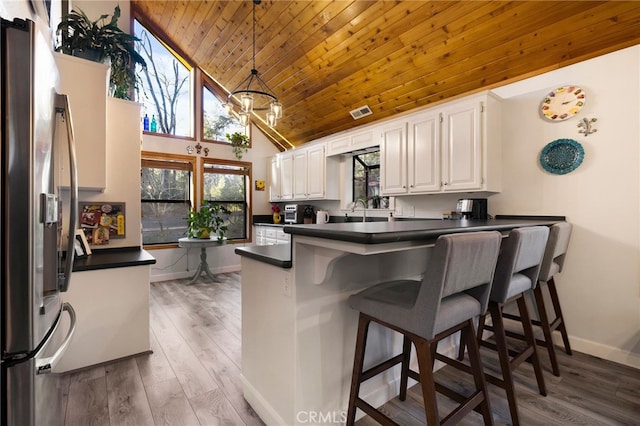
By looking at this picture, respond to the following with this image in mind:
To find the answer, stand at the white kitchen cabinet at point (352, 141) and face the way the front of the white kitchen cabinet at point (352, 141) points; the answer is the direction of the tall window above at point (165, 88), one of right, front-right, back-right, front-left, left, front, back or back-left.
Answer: front-right

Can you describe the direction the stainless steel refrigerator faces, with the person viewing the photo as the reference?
facing to the right of the viewer

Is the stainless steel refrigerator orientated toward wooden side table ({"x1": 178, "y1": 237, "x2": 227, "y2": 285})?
no

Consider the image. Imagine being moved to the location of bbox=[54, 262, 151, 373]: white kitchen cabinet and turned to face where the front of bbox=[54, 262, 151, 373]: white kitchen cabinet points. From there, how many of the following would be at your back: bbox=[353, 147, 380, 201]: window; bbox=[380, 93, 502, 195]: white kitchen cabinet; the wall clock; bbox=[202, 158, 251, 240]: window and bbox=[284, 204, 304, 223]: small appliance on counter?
0

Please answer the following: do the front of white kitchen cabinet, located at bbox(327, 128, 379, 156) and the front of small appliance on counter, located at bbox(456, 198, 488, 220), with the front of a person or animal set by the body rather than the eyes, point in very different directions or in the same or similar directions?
same or similar directions

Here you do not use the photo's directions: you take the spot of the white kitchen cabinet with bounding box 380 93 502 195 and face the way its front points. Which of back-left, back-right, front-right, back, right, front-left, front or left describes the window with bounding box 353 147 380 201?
right

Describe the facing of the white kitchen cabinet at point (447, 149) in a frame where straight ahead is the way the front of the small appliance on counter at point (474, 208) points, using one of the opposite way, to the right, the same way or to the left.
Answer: the same way

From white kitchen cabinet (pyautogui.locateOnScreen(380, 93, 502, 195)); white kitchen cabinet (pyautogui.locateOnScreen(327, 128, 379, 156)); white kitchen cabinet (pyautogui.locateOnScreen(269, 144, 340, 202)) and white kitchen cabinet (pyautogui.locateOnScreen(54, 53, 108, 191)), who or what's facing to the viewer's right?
white kitchen cabinet (pyautogui.locateOnScreen(54, 53, 108, 191))

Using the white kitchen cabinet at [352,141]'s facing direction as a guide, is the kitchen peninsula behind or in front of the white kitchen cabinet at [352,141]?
in front

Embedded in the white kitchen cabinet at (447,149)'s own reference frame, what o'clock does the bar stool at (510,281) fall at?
The bar stool is roughly at 10 o'clock from the white kitchen cabinet.

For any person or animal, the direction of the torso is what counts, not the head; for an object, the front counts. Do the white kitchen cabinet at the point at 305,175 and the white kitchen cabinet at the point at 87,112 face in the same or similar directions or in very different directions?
very different directions

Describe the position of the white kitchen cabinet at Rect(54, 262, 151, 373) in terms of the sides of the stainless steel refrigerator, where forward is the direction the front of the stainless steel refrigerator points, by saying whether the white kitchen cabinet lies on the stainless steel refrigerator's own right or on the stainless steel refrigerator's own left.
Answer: on the stainless steel refrigerator's own left

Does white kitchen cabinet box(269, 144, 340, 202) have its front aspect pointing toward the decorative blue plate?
no

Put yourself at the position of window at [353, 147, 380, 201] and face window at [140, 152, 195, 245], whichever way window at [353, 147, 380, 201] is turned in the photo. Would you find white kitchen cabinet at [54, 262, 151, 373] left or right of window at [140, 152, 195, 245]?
left

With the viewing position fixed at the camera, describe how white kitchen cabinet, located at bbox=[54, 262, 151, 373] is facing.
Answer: facing to the right of the viewer

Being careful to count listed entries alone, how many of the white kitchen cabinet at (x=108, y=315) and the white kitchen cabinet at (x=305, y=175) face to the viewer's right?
1

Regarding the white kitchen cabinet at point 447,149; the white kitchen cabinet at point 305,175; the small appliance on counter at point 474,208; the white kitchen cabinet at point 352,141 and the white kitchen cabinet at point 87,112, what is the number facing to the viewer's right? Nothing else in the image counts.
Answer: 1

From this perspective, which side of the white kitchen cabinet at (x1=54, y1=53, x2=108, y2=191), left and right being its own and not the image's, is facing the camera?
right

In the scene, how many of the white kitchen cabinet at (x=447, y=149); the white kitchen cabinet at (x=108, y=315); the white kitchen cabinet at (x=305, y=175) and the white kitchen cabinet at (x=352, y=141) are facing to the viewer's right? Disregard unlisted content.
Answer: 1

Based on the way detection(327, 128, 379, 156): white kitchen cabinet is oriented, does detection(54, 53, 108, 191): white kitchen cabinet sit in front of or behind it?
in front
